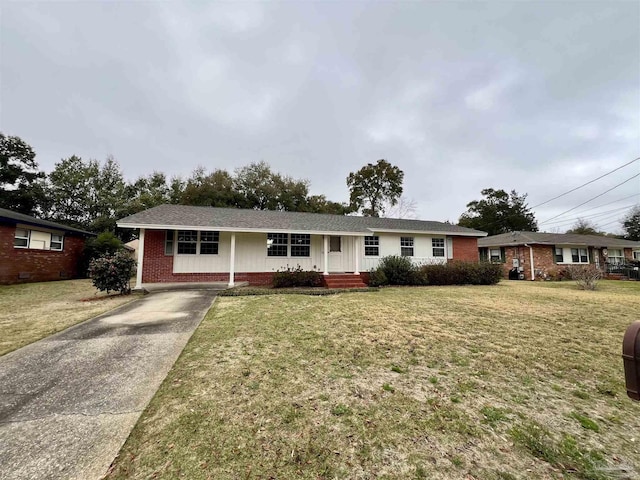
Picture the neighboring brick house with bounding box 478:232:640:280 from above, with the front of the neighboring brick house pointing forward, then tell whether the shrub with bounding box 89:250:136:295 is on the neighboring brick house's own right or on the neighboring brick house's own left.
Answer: on the neighboring brick house's own right

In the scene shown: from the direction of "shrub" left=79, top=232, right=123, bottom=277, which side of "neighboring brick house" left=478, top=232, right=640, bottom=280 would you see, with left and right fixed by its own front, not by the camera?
right

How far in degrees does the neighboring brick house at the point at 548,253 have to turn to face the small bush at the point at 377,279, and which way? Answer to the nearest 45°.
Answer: approximately 45° to its right

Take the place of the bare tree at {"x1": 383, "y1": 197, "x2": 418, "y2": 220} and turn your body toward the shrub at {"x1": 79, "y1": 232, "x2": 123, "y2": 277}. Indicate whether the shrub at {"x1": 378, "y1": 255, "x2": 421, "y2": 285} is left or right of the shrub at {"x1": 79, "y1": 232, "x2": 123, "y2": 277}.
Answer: left

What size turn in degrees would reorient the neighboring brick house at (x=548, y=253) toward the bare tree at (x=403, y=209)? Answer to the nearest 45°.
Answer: approximately 135° to its right

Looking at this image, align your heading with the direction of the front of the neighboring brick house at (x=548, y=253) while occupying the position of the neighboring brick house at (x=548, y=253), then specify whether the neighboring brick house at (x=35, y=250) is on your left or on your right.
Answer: on your right

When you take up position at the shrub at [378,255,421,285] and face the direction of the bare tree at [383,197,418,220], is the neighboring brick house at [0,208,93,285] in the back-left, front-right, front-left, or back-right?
back-left

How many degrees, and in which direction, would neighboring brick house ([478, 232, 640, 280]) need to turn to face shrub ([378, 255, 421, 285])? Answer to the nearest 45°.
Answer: approximately 45° to its right

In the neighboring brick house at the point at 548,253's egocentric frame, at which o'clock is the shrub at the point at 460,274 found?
The shrub is roughly at 2 o'clock from the neighboring brick house.
